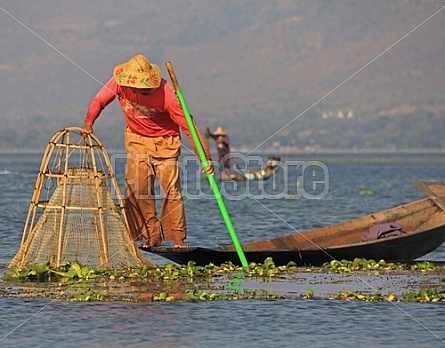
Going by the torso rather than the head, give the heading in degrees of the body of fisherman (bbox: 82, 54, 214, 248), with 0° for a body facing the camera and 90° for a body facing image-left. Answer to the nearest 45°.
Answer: approximately 0°

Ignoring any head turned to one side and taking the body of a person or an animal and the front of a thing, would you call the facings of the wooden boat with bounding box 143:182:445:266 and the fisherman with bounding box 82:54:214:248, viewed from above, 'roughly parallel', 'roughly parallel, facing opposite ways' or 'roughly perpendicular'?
roughly perpendicular

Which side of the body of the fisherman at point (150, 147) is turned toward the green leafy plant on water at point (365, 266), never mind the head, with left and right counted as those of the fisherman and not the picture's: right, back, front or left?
left

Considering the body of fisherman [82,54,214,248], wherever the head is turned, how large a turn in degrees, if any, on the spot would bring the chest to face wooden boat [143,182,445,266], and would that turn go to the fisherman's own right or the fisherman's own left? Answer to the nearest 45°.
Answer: approximately 90° to the fisherman's own left

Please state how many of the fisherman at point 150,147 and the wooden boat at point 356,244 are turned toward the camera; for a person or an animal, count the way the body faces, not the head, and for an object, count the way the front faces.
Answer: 1
